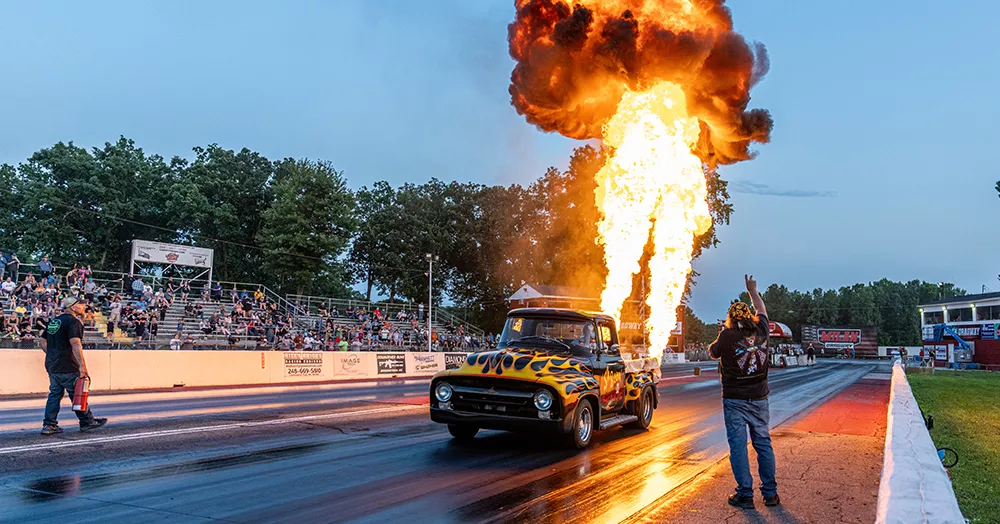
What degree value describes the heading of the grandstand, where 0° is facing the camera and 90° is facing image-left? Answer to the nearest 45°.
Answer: approximately 315°

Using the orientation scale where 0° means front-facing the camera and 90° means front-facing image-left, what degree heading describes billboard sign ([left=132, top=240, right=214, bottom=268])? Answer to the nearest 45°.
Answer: approximately 315°

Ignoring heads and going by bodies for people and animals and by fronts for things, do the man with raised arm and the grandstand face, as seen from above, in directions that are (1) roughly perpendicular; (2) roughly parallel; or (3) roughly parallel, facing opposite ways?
roughly perpendicular

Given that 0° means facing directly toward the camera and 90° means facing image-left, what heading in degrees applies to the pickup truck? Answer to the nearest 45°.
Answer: approximately 45°

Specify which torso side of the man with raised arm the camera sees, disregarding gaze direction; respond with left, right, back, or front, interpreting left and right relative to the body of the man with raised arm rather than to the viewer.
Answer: back

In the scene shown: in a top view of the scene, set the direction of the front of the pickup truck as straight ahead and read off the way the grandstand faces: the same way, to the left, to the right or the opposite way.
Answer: to the left

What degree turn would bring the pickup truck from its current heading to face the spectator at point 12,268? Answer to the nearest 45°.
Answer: approximately 90° to its right

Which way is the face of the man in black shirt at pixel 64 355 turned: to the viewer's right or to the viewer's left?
to the viewer's right

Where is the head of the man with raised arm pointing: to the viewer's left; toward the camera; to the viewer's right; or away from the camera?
away from the camera

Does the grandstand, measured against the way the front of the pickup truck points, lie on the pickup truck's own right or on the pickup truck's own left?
on the pickup truck's own right
